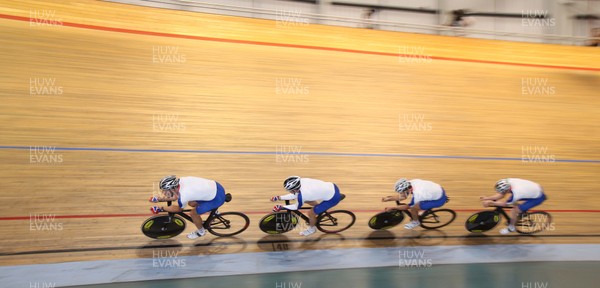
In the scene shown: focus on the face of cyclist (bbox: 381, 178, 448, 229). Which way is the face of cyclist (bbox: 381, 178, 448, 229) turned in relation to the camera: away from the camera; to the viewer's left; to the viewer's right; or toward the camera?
to the viewer's left

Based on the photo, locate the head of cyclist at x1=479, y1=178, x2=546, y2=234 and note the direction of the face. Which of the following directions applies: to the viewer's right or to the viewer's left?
to the viewer's left

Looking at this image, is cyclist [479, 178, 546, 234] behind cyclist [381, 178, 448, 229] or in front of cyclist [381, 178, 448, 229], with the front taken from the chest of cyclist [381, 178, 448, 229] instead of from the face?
behind

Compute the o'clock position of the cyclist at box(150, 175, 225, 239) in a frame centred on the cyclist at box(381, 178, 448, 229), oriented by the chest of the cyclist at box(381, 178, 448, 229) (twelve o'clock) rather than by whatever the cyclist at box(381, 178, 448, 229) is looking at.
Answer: the cyclist at box(150, 175, 225, 239) is roughly at 11 o'clock from the cyclist at box(381, 178, 448, 229).

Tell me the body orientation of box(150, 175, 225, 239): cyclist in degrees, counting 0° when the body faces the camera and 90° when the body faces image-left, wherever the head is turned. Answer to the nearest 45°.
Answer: approximately 90°

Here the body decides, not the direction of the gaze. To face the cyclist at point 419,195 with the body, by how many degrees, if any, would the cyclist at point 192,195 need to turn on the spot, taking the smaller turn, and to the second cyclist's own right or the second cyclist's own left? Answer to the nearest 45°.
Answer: approximately 180°

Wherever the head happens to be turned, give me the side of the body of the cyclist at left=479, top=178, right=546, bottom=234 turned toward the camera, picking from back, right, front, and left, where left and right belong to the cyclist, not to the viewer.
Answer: left

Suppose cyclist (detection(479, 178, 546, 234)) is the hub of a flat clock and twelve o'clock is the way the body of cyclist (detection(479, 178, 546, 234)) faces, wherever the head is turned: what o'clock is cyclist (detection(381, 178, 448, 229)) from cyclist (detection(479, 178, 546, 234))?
cyclist (detection(381, 178, 448, 229)) is roughly at 11 o'clock from cyclist (detection(479, 178, 546, 234)).

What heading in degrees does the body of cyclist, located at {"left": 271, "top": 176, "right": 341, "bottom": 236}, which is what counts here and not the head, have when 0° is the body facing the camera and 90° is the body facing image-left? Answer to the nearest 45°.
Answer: approximately 90°

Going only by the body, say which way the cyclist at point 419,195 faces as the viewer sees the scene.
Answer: to the viewer's left
